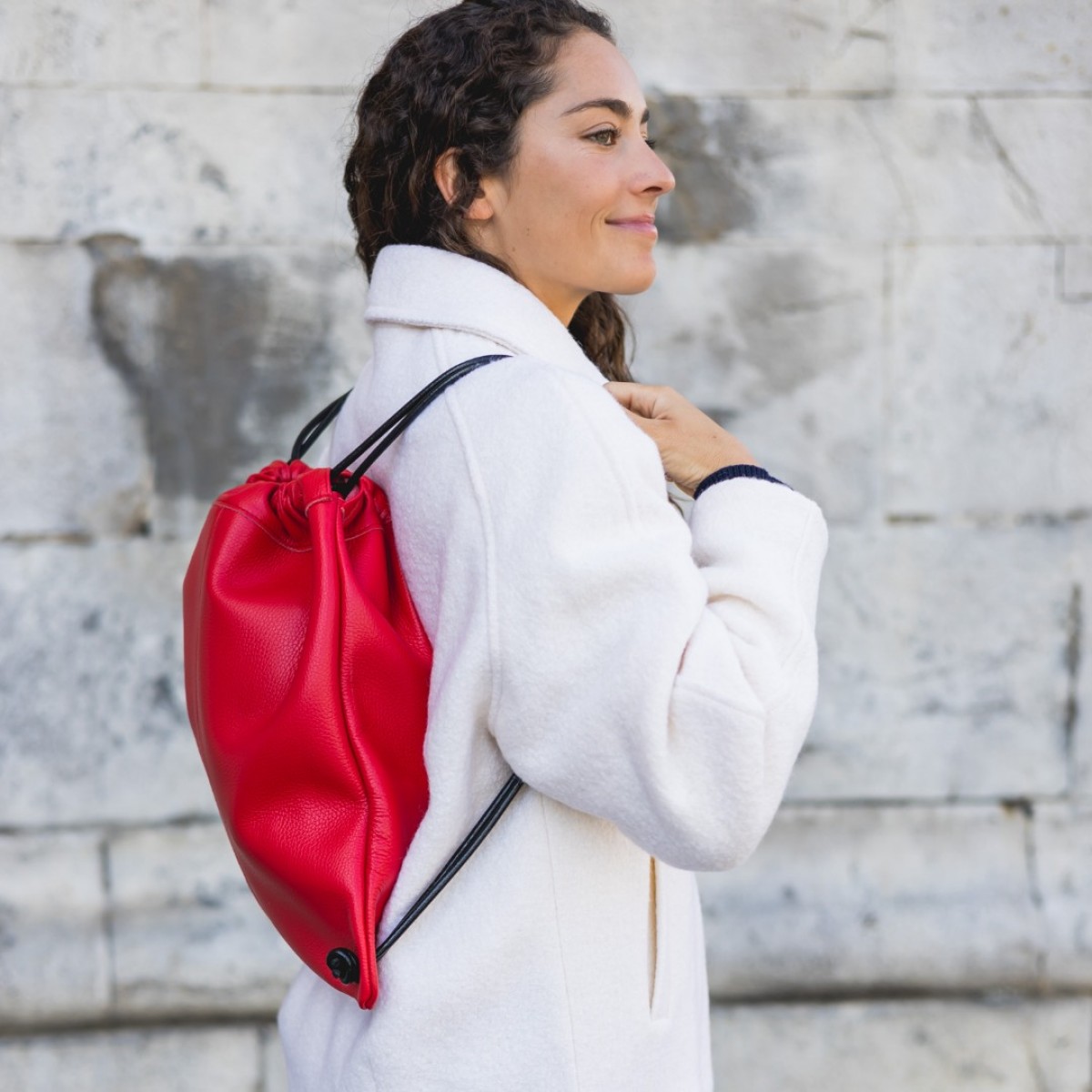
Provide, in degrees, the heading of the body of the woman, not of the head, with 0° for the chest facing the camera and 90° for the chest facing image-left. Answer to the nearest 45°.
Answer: approximately 270°

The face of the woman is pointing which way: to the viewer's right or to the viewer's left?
to the viewer's right
